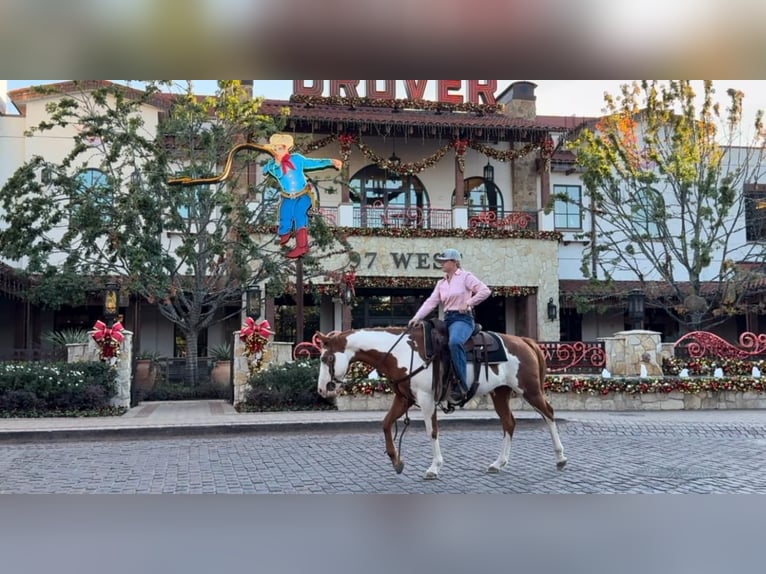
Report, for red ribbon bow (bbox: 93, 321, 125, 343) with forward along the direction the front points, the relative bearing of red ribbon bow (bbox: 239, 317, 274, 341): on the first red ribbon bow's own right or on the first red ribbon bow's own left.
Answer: on the first red ribbon bow's own left

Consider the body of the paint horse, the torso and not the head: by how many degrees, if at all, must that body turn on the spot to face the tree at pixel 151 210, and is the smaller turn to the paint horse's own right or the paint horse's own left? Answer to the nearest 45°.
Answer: approximately 45° to the paint horse's own right

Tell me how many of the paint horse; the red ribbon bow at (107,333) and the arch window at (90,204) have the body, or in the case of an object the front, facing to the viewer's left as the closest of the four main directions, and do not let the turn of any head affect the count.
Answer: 1

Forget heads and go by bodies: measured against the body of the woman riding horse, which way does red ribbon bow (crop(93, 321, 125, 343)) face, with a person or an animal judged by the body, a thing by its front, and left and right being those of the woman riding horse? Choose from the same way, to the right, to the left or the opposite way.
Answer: to the left

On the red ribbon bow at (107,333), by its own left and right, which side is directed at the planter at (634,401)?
left

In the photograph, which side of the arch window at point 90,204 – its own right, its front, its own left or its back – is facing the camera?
front

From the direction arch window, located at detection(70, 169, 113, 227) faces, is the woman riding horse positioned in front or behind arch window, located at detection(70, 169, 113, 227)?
in front

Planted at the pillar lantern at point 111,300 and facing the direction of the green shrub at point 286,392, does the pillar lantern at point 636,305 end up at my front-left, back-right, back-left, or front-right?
front-left

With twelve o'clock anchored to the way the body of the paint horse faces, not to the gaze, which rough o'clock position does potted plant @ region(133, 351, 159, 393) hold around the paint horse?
The potted plant is roughly at 2 o'clock from the paint horse.

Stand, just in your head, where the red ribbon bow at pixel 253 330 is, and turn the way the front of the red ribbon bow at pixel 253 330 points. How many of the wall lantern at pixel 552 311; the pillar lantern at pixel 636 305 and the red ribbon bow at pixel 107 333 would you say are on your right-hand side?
1

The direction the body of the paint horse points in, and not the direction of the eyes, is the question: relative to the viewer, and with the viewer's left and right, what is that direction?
facing to the left of the viewer

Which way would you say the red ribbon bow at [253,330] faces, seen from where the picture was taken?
facing the viewer

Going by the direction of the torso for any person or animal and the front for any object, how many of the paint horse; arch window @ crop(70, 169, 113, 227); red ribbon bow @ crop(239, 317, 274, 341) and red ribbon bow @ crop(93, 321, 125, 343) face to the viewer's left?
1

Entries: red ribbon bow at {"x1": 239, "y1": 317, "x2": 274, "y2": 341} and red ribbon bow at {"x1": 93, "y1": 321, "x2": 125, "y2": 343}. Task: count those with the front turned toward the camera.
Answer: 2
